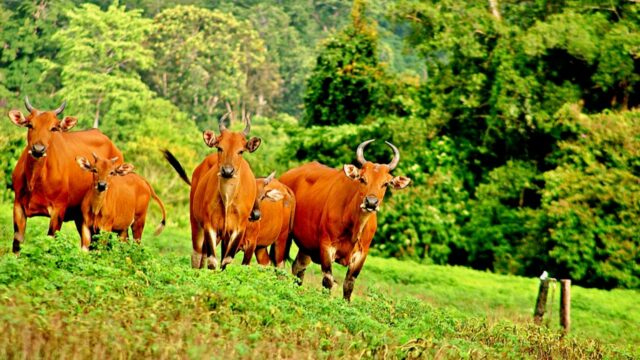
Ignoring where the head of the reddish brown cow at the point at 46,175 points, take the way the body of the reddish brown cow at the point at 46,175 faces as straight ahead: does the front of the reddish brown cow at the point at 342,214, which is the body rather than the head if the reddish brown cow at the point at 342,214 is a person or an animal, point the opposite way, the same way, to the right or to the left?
to the left

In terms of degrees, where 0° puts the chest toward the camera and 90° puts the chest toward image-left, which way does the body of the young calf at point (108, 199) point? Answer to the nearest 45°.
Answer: approximately 45°

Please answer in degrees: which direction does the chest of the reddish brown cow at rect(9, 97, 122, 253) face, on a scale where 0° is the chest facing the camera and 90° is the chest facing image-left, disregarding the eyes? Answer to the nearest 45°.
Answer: approximately 45°

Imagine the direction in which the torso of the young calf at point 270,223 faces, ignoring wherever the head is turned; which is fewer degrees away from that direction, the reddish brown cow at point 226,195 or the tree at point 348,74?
the reddish brown cow

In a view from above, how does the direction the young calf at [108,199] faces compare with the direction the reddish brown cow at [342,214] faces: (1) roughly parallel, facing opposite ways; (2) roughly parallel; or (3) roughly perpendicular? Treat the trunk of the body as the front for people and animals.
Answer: roughly perpendicular

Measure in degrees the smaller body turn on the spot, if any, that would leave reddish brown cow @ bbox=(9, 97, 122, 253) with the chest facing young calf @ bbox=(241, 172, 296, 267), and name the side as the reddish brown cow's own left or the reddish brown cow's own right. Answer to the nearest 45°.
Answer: approximately 135° to the reddish brown cow's own left

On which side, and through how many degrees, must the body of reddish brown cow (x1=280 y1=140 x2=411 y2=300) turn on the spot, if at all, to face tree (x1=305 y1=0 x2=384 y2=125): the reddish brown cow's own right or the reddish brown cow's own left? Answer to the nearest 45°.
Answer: approximately 135° to the reddish brown cow's own left

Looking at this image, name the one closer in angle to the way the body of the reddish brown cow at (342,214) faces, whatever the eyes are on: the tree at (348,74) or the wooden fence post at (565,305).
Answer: the wooden fence post

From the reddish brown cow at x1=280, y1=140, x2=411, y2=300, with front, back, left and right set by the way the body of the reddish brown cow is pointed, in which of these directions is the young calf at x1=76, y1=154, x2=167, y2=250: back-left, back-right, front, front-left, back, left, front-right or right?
back-right

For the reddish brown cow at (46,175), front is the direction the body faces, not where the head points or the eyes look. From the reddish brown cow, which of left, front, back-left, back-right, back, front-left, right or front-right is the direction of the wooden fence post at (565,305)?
back-left

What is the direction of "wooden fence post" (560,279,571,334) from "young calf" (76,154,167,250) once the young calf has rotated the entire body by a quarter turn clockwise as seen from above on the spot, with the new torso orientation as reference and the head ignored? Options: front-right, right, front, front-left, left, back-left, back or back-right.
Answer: back-right
